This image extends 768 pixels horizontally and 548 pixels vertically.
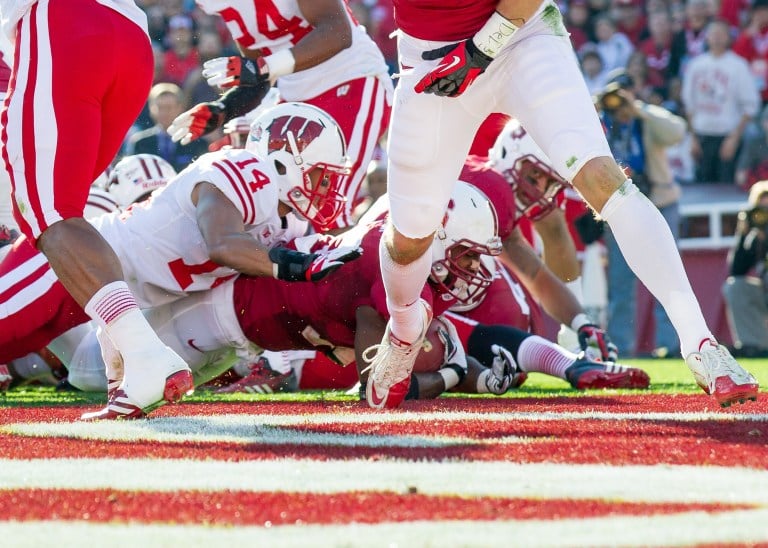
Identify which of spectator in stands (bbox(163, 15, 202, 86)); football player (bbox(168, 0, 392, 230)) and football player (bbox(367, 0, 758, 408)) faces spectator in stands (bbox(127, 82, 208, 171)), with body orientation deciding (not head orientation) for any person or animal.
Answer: spectator in stands (bbox(163, 15, 202, 86))

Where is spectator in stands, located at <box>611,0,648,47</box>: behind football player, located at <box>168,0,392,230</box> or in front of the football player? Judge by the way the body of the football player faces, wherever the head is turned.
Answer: behind

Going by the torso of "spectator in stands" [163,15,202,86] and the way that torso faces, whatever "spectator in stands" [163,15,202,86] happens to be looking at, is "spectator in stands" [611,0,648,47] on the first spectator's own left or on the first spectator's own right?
on the first spectator's own left

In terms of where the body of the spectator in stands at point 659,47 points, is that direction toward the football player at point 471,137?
yes

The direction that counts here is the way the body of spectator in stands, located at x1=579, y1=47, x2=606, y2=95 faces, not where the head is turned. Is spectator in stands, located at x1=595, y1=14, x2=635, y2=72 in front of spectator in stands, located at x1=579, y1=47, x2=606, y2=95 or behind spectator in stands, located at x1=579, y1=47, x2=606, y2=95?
behind

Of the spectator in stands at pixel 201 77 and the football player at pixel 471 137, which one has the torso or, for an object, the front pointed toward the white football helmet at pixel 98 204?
the spectator in stands

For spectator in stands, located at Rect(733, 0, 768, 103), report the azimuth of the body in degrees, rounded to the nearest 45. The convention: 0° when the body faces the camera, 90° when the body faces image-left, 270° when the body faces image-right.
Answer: approximately 0°

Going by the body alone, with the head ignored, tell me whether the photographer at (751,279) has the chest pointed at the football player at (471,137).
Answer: yes

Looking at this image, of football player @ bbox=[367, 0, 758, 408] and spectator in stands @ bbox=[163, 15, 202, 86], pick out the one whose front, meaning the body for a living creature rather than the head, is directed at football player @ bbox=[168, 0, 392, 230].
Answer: the spectator in stands
